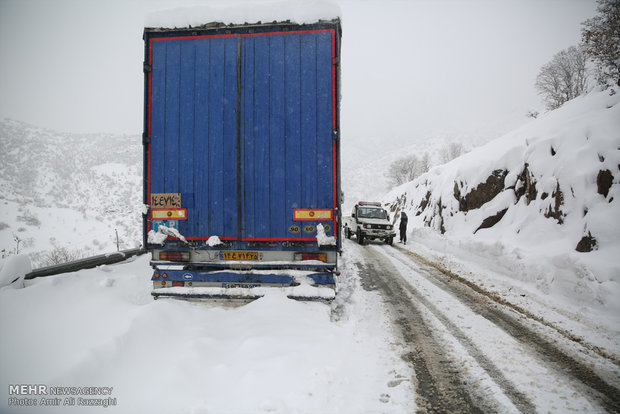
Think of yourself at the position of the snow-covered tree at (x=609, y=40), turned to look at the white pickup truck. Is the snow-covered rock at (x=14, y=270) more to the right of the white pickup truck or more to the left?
left

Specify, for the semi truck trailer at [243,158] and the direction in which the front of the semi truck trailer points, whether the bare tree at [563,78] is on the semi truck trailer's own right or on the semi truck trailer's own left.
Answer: on the semi truck trailer's own right

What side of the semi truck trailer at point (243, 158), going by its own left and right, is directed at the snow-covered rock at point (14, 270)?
left

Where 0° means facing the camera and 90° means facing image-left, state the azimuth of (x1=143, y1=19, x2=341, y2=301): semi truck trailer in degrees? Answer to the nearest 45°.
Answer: approximately 180°

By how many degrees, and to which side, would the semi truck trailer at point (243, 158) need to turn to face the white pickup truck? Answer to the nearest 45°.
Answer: approximately 45° to its right

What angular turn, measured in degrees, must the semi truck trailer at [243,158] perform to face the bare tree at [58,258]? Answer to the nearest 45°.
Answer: approximately 45° to its left
